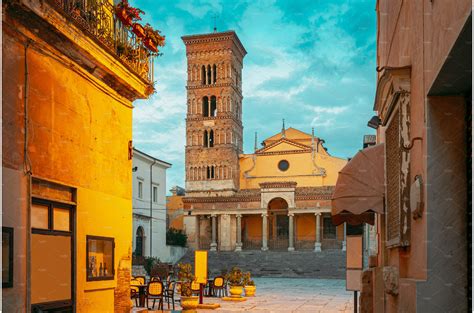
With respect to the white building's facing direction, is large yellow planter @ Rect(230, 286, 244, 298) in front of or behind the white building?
in front

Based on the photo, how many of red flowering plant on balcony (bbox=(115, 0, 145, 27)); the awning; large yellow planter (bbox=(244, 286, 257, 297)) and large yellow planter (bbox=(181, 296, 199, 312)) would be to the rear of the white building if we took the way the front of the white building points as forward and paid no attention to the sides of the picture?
0

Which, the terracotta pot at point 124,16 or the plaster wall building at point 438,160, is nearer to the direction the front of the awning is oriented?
the terracotta pot

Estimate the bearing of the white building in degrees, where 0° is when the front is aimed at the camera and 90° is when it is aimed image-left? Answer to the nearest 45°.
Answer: approximately 315°

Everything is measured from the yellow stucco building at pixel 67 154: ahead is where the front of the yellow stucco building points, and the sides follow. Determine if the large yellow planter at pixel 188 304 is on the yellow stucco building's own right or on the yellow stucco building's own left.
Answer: on the yellow stucco building's own left

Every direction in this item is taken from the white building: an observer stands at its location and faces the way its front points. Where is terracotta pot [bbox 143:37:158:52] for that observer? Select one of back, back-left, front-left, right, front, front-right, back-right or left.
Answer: front-right

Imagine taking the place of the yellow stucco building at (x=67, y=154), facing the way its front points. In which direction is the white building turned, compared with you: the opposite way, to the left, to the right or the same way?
the same way

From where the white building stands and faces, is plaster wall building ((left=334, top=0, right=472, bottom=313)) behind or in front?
in front

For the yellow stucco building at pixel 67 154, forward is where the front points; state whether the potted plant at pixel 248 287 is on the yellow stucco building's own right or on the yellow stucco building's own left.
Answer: on the yellow stucco building's own left

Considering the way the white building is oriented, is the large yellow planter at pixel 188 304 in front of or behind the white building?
in front

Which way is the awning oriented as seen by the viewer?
to the viewer's left

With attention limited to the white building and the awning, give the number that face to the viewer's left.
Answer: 1

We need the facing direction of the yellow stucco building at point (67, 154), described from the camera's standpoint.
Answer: facing the viewer and to the right of the viewer

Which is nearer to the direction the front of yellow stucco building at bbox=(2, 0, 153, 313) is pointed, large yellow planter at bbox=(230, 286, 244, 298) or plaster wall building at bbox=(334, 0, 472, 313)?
the plaster wall building
